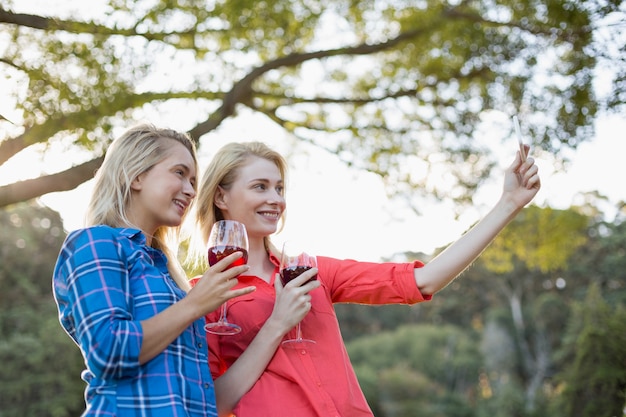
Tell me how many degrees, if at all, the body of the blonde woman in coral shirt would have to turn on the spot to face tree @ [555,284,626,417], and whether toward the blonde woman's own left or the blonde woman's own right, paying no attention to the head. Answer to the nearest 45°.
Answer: approximately 135° to the blonde woman's own left

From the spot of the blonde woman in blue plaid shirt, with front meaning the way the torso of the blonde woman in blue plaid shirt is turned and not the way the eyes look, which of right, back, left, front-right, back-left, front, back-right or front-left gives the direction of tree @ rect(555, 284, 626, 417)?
left

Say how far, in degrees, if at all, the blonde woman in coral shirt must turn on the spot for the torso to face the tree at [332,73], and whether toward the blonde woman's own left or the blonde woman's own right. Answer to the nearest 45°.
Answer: approximately 135° to the blonde woman's own left

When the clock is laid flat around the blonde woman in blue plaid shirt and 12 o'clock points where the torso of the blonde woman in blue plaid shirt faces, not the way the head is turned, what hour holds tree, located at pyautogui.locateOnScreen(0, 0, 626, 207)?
The tree is roughly at 8 o'clock from the blonde woman in blue plaid shirt.

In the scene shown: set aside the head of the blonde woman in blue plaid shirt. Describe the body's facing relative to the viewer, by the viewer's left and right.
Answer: facing the viewer and to the right of the viewer

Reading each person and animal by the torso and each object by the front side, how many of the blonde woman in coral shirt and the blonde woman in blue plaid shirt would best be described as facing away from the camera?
0

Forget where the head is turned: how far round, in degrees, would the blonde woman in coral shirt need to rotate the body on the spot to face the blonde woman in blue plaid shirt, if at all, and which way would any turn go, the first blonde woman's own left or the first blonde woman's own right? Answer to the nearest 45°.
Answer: approximately 90° to the first blonde woman's own right

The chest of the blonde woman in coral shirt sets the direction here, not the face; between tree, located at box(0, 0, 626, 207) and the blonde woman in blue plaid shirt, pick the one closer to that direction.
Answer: the blonde woman in blue plaid shirt
